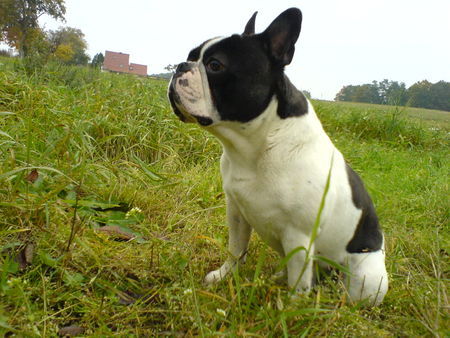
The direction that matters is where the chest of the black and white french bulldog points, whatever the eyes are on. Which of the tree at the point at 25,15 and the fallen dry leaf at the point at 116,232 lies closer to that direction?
the fallen dry leaf

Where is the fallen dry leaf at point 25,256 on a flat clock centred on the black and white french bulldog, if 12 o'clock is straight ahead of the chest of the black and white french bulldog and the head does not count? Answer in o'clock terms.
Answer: The fallen dry leaf is roughly at 1 o'clock from the black and white french bulldog.

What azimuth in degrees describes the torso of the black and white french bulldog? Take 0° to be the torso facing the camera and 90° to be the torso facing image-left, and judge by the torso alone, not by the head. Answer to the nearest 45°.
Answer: approximately 45°

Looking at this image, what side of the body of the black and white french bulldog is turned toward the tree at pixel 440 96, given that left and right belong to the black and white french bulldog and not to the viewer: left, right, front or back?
back

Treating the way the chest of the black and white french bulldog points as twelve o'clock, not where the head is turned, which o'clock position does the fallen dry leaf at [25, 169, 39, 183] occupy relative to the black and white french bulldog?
The fallen dry leaf is roughly at 2 o'clock from the black and white french bulldog.

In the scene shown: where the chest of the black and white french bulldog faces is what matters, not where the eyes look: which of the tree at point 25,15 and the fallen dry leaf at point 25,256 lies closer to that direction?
the fallen dry leaf

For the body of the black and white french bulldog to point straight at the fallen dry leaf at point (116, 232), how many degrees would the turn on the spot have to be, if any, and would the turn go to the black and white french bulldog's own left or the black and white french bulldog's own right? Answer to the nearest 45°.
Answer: approximately 45° to the black and white french bulldog's own right

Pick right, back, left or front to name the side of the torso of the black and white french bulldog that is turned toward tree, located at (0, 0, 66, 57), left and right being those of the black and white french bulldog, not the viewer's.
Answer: right
